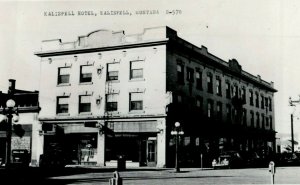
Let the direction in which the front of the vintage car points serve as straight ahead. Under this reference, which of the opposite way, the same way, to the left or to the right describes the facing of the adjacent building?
to the left

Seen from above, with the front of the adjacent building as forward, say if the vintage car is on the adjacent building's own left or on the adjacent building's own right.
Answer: on the adjacent building's own left

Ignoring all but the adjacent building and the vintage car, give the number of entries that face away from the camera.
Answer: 0

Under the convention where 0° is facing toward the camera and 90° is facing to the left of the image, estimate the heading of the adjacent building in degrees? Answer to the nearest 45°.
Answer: approximately 0°

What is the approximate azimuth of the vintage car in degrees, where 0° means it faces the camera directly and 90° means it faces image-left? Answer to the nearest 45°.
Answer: approximately 45°
